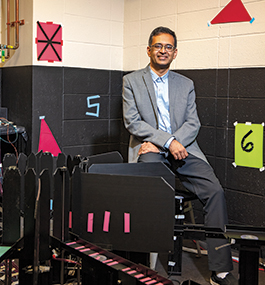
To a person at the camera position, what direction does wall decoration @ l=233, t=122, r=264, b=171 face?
facing the viewer and to the left of the viewer

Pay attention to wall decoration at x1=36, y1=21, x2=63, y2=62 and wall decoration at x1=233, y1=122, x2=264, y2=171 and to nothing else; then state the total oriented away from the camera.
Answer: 0

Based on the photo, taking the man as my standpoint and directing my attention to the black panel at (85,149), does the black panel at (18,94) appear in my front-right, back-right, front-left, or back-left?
front-left

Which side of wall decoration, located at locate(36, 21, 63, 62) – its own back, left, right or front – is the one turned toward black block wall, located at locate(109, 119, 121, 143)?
left

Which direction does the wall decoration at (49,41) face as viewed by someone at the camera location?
facing the viewer and to the right of the viewer

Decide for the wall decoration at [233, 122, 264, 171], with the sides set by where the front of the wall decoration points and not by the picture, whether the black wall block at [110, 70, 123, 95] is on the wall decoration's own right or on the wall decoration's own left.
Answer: on the wall decoration's own right

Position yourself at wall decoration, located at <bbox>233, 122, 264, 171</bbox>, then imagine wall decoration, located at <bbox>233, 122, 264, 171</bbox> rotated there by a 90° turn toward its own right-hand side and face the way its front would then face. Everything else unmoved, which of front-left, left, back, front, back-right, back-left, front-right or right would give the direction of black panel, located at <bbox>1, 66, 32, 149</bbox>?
front-left
